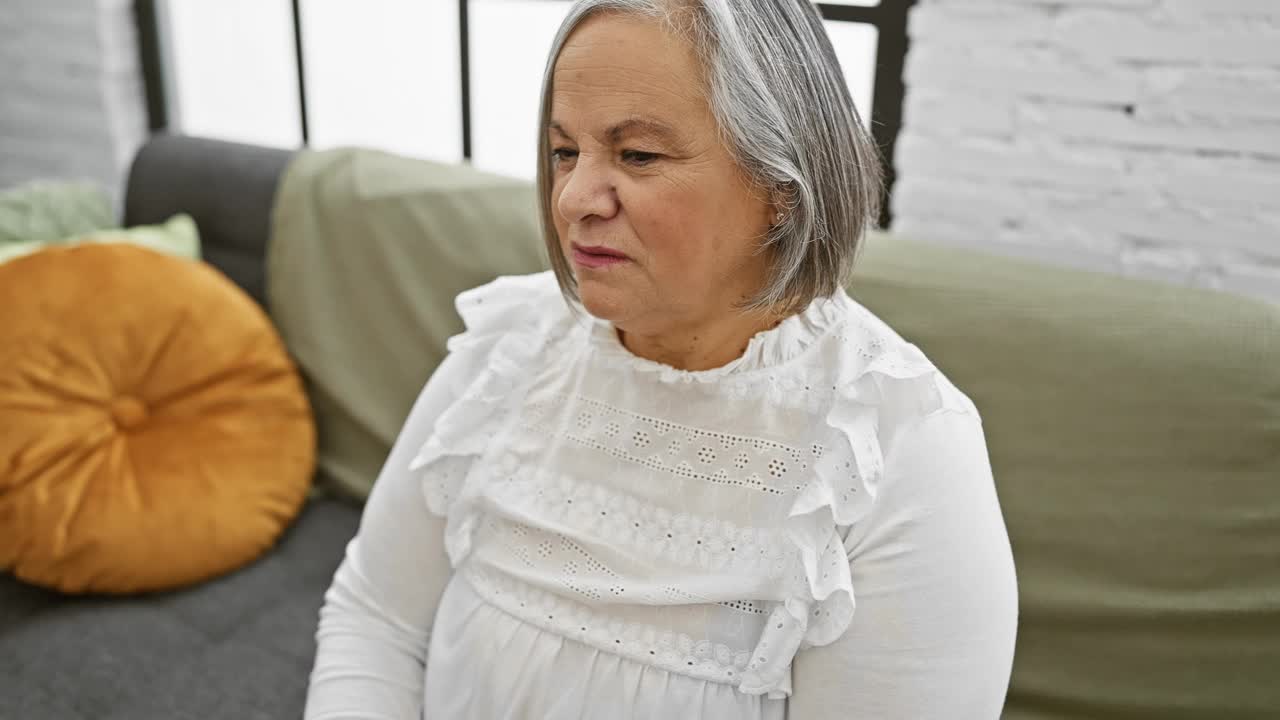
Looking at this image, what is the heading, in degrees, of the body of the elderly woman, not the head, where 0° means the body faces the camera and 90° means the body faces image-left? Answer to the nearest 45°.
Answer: approximately 45°

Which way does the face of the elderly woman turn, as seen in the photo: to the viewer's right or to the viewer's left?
to the viewer's left

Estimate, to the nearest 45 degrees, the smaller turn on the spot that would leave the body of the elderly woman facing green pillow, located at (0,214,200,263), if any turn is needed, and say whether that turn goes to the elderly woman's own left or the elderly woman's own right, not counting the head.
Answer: approximately 90° to the elderly woman's own right

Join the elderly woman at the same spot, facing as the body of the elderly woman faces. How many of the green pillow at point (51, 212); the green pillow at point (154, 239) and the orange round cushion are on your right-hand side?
3

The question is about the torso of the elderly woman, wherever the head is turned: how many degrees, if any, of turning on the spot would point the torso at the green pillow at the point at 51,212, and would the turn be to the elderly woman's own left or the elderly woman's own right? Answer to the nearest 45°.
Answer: approximately 90° to the elderly woman's own right

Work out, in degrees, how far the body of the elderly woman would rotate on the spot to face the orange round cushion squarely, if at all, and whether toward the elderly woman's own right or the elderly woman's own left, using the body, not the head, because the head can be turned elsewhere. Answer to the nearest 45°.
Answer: approximately 90° to the elderly woman's own right
